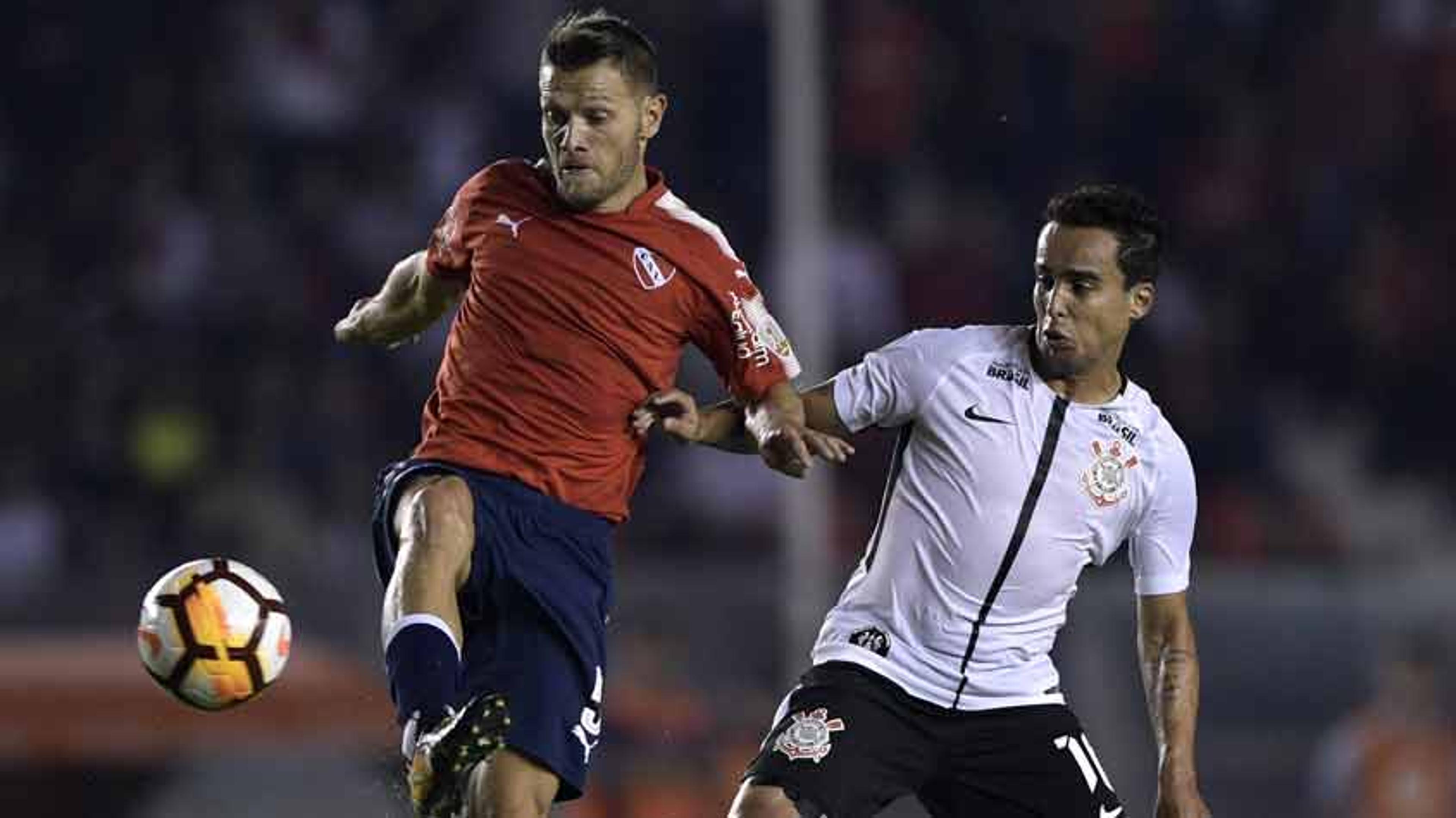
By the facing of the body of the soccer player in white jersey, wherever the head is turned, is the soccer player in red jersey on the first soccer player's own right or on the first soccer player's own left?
on the first soccer player's own right

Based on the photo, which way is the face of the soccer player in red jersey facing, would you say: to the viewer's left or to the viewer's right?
to the viewer's left

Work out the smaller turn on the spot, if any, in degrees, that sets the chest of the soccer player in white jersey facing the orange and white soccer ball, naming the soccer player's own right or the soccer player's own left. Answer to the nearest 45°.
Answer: approximately 90° to the soccer player's own right

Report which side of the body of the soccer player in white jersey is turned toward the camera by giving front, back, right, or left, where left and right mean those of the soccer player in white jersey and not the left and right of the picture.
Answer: front
